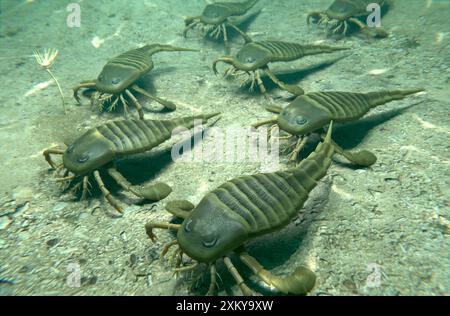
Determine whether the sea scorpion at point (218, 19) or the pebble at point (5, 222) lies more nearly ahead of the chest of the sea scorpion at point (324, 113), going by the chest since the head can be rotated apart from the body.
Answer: the pebble

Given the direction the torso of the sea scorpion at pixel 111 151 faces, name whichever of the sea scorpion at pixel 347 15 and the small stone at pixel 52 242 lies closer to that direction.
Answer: the small stone

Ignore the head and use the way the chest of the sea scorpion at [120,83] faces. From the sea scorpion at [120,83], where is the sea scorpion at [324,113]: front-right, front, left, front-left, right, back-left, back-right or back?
left

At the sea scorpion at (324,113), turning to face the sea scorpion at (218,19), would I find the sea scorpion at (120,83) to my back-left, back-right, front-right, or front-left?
front-left

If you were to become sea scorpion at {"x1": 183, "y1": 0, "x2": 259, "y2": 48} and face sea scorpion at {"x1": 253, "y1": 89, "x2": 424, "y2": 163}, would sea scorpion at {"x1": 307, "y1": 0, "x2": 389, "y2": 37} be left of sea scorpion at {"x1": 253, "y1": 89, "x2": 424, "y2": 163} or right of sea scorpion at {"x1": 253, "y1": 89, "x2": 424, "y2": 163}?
left

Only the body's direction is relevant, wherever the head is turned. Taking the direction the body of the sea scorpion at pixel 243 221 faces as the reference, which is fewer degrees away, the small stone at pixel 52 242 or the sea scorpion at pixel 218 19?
the small stone

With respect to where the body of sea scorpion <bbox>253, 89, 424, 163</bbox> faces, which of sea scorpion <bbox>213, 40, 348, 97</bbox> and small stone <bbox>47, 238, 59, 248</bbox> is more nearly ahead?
the small stone

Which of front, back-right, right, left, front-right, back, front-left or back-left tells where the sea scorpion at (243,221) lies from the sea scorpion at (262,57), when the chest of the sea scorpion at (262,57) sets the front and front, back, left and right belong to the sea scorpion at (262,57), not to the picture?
front-left

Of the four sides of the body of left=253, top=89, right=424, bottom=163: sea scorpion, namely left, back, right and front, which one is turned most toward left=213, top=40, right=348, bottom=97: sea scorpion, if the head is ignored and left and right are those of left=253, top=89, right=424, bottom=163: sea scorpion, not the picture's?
right

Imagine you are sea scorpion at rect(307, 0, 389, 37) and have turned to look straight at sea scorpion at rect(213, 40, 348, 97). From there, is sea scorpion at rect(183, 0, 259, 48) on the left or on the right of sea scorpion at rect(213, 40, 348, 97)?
right

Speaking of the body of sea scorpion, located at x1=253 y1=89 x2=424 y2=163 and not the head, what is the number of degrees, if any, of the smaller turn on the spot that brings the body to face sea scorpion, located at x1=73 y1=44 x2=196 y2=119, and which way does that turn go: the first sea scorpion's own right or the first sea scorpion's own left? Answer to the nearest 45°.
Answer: approximately 45° to the first sea scorpion's own right

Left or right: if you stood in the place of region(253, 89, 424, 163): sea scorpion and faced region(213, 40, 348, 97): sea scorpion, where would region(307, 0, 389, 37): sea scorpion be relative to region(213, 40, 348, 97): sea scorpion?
right

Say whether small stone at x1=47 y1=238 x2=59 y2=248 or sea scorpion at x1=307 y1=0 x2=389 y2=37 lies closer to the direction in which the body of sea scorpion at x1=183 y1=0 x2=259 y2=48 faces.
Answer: the small stone

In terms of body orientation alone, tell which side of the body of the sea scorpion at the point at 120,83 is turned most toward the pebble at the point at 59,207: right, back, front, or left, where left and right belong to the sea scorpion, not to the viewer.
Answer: front

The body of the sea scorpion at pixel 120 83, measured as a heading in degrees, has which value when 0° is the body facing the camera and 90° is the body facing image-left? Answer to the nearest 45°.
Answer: approximately 45°

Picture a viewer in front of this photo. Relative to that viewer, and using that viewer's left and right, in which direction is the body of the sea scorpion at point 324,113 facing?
facing the viewer and to the left of the viewer

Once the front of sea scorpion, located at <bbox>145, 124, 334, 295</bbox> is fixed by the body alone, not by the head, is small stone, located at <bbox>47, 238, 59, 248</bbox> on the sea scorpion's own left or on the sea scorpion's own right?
on the sea scorpion's own right
